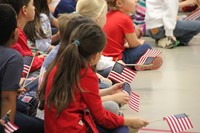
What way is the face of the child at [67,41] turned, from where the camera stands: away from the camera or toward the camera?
away from the camera

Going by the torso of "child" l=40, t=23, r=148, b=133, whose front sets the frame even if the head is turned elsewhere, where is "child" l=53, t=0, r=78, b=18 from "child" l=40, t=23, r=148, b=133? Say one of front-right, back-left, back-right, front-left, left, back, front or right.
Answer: front-left

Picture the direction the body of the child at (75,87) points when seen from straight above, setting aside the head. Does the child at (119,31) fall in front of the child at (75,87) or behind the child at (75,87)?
in front

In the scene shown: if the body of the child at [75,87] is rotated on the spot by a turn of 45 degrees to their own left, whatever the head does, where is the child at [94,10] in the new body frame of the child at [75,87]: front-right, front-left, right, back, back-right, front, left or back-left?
front

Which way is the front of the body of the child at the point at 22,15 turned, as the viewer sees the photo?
to the viewer's right

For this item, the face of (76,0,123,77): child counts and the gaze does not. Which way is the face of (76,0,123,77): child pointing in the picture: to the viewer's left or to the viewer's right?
to the viewer's right

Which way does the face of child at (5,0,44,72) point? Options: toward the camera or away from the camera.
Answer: away from the camera

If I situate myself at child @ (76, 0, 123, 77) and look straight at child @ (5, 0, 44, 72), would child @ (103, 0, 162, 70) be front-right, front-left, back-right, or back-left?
back-right

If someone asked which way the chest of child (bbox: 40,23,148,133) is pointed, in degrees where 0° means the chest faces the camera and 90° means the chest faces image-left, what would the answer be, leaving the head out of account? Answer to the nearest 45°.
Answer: approximately 225°

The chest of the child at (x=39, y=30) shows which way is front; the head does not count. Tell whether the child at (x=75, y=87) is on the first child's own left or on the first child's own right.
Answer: on the first child's own right
